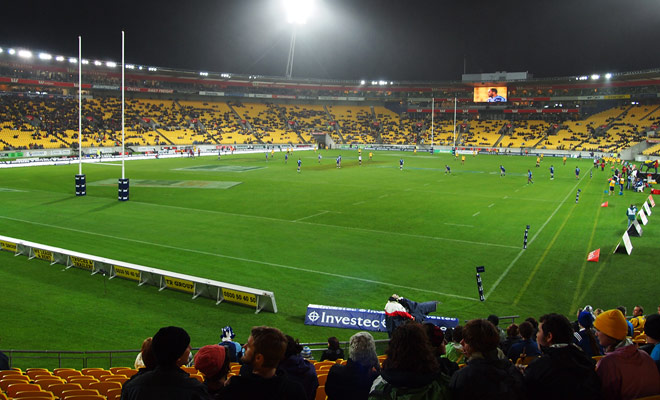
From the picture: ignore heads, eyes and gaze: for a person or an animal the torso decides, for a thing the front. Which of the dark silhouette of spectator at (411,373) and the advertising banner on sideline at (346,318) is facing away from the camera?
the dark silhouette of spectator

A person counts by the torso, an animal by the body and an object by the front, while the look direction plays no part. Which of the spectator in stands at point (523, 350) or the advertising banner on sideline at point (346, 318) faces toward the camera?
the advertising banner on sideline

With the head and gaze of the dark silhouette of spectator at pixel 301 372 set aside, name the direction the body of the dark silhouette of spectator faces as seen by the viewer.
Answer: away from the camera

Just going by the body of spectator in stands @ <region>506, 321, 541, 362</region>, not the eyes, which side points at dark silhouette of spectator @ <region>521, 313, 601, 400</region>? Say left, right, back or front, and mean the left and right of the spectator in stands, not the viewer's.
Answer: back

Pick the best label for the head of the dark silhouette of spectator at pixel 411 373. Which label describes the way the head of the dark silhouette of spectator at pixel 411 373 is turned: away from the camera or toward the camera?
away from the camera

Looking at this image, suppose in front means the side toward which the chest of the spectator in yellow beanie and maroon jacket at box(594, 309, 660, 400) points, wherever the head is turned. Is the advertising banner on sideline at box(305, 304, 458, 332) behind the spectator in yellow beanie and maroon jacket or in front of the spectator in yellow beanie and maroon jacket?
in front

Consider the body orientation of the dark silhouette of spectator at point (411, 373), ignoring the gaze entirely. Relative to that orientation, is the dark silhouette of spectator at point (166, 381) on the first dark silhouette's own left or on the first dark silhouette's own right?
on the first dark silhouette's own left

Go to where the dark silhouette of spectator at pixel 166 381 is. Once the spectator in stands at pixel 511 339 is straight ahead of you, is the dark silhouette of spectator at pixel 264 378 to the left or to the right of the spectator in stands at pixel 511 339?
right

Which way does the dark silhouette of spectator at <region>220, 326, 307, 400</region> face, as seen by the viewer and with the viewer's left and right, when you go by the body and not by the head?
facing away from the viewer and to the left of the viewer

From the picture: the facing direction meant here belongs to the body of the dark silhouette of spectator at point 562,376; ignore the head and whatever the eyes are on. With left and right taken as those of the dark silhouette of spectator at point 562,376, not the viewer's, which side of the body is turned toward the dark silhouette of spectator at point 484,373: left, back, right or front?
left

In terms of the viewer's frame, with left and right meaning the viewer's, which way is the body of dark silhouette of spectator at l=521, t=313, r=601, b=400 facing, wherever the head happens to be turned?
facing away from the viewer and to the left of the viewer

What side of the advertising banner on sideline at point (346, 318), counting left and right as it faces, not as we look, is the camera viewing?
front

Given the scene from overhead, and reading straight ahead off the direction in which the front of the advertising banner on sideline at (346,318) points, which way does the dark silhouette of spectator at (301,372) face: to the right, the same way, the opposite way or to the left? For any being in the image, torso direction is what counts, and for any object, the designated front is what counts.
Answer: the opposite way

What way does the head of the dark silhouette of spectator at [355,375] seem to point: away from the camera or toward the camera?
away from the camera

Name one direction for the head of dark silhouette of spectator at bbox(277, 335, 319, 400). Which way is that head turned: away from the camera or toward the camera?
away from the camera

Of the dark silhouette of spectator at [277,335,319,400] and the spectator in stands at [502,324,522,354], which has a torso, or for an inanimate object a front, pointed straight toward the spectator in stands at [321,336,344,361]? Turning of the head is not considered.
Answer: the dark silhouette of spectator

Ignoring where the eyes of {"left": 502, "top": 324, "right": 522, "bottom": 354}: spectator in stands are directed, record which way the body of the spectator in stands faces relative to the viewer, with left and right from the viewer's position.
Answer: facing away from the viewer

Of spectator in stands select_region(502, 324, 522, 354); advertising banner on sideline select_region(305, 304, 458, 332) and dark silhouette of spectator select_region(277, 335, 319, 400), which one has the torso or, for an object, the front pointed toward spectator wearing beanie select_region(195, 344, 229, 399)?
the advertising banner on sideline

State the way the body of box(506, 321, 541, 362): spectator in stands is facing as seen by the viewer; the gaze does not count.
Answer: away from the camera

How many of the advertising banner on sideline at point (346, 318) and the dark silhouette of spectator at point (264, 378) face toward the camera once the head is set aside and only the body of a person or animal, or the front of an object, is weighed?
1

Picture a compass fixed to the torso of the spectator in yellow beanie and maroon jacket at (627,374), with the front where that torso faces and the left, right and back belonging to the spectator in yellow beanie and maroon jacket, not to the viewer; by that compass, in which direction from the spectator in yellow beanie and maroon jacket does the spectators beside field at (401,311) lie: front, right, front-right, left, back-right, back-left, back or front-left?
front
